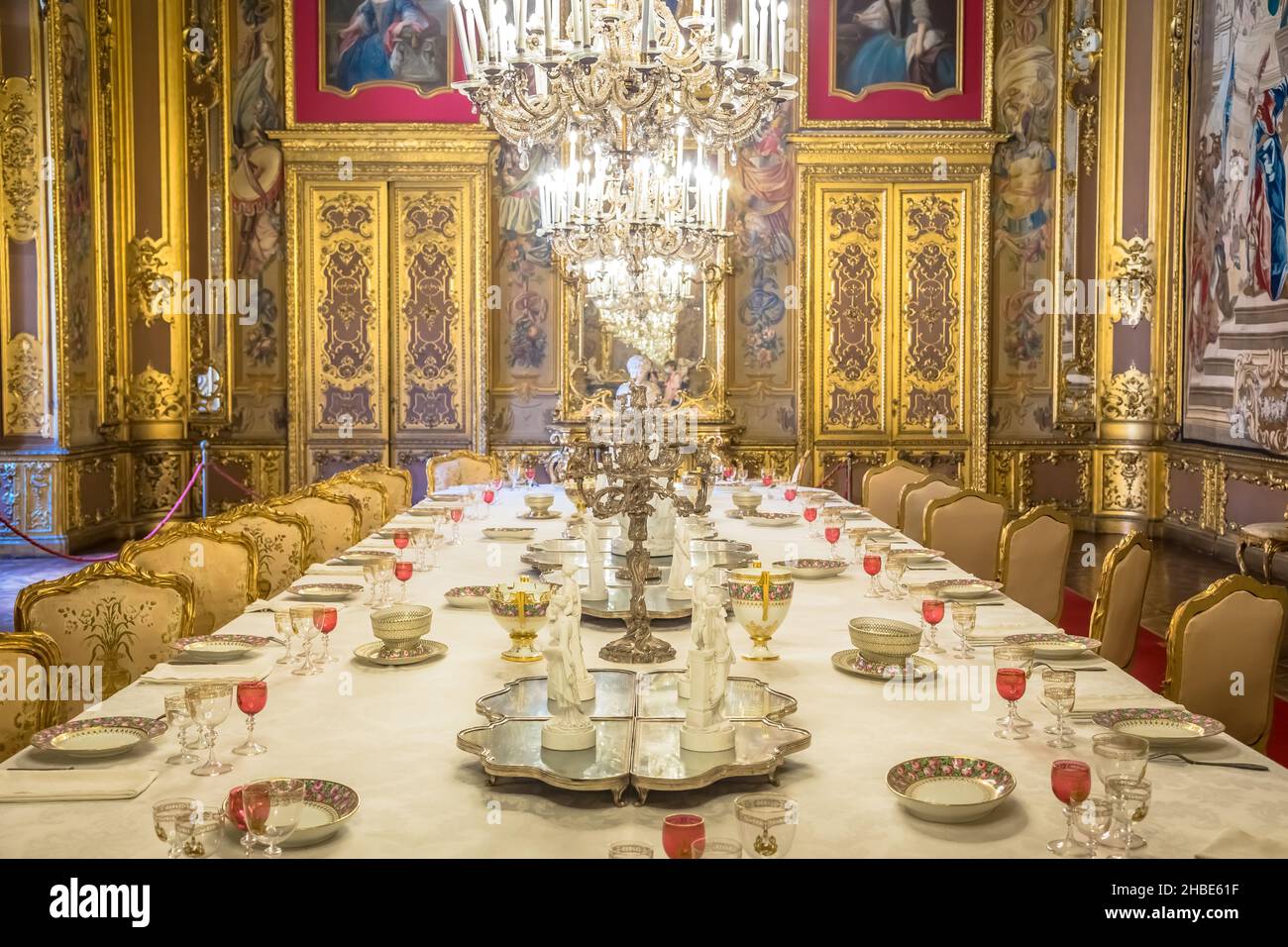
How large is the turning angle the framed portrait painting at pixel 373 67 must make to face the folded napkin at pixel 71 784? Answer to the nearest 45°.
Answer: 0° — it already faces it

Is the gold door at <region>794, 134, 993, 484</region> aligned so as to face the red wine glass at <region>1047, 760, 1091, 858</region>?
yes

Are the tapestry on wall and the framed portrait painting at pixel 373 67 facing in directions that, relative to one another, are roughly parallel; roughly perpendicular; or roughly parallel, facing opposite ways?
roughly perpendicular

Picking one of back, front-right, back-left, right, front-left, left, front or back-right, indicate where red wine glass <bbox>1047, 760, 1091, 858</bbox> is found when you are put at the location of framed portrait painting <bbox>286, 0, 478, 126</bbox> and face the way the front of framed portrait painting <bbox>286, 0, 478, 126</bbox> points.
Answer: front

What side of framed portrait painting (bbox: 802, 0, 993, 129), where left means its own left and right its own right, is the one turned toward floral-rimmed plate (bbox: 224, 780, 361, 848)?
front

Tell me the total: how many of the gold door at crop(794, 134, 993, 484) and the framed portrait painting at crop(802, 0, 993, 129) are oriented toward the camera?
2

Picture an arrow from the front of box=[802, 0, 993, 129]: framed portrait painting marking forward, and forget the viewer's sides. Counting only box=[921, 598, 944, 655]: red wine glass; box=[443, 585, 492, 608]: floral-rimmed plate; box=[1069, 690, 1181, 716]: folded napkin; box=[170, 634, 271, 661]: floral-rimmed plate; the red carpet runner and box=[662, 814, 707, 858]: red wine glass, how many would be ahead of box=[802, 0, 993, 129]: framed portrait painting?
6

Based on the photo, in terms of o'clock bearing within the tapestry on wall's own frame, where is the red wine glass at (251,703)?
The red wine glass is roughly at 11 o'clock from the tapestry on wall.

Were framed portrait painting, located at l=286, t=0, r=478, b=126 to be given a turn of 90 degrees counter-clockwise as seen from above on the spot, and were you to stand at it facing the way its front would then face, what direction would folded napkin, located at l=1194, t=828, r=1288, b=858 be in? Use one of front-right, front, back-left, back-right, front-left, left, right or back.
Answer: right

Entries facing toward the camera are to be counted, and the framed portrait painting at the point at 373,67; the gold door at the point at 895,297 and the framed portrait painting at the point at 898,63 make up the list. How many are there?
3

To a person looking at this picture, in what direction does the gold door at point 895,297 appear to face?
facing the viewer

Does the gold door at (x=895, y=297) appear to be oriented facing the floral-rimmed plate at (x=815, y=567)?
yes

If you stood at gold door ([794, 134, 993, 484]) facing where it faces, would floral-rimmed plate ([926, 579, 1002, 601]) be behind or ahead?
ahead

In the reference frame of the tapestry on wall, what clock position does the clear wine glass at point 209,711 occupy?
The clear wine glass is roughly at 11 o'clock from the tapestry on wall.

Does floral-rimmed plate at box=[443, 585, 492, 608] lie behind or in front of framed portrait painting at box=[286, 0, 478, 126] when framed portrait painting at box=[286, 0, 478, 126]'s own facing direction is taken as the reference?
in front
